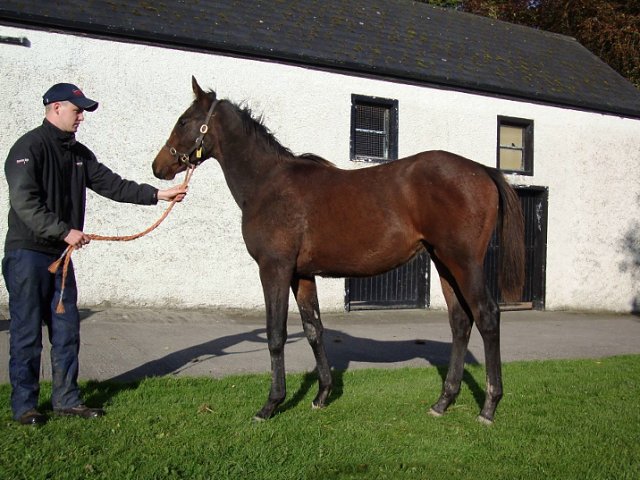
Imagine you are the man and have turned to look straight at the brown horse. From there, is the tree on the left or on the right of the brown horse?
left

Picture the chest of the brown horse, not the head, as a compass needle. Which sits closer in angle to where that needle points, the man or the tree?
the man

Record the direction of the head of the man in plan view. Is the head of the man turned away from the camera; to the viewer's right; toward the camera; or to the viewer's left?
to the viewer's right

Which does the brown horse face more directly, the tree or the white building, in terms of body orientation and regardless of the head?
the white building

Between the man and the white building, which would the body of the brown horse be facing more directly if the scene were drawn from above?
the man

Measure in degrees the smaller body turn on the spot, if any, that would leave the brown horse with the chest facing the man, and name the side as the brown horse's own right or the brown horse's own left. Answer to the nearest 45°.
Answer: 0° — it already faces them

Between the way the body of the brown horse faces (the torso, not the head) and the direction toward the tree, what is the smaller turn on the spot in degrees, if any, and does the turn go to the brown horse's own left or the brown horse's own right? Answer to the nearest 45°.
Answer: approximately 135° to the brown horse's own right

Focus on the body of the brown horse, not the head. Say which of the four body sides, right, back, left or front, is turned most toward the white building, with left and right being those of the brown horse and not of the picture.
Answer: right

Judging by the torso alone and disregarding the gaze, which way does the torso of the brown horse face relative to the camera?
to the viewer's left
